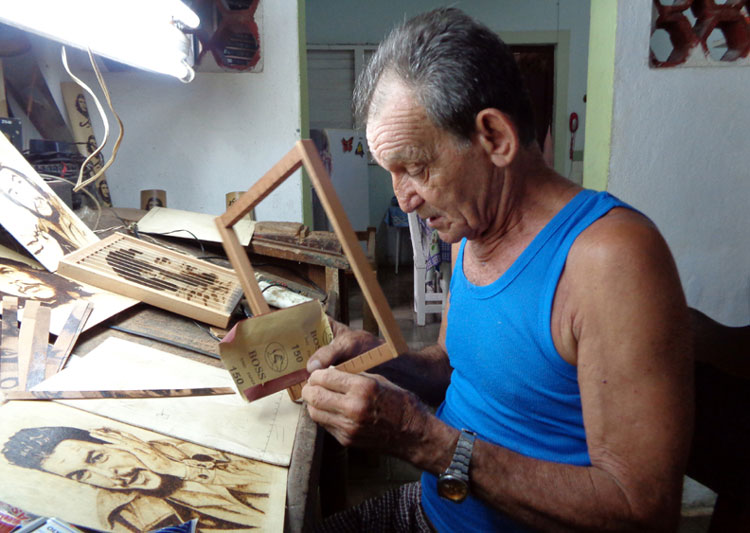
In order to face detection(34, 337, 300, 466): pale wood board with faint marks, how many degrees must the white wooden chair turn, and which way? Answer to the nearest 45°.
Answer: approximately 90° to its right

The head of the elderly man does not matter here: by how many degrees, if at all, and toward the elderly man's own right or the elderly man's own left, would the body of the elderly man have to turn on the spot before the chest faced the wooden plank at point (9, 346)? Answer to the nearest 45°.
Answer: approximately 45° to the elderly man's own right

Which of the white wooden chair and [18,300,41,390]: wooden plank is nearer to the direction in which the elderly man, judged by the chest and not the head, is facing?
the wooden plank

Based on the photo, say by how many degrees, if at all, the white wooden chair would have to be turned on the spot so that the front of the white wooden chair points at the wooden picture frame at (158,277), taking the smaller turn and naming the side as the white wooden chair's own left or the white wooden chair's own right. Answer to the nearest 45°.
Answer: approximately 90° to the white wooden chair's own right

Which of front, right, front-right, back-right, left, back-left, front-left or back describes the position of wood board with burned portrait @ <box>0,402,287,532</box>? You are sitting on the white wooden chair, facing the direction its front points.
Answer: right

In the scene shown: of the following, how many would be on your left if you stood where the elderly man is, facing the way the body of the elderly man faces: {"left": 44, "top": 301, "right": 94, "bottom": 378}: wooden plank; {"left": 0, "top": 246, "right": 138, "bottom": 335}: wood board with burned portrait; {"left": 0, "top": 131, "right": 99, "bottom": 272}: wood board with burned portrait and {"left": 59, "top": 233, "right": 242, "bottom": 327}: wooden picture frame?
0

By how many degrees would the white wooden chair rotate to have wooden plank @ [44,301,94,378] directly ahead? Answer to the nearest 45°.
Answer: approximately 90° to its right

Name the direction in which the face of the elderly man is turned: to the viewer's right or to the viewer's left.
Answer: to the viewer's left

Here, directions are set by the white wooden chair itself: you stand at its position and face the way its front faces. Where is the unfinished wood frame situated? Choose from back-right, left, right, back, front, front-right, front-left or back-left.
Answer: right

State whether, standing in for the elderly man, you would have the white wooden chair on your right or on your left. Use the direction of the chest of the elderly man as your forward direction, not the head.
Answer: on your right

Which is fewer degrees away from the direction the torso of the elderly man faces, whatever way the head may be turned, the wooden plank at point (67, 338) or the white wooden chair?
the wooden plank
